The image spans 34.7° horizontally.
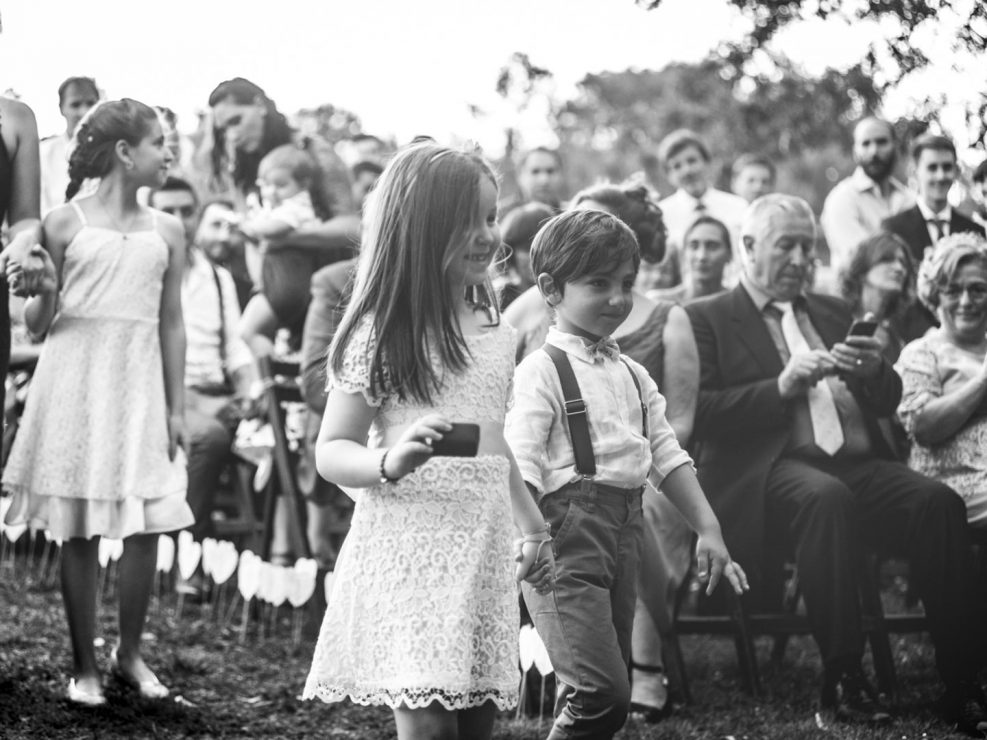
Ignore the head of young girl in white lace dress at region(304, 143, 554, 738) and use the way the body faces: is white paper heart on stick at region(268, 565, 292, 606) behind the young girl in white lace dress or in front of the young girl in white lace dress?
behind

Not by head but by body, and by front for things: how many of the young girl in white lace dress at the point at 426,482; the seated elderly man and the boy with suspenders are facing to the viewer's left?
0

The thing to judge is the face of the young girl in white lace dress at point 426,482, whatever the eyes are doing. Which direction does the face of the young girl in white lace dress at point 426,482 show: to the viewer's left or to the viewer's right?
to the viewer's right

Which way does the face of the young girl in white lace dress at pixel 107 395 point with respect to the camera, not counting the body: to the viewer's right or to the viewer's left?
to the viewer's right

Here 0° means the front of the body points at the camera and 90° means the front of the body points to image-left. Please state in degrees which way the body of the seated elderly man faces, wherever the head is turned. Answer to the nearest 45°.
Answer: approximately 315°

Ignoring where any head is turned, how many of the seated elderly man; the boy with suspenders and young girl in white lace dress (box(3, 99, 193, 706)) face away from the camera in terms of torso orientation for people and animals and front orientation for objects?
0

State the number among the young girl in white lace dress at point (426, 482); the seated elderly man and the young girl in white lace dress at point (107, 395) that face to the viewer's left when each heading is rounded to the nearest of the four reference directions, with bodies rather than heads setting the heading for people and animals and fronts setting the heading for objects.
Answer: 0

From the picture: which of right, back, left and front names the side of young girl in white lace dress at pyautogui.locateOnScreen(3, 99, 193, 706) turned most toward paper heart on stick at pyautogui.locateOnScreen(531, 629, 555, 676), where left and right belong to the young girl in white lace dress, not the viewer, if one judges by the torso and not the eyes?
left

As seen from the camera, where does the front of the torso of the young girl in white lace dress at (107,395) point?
toward the camera

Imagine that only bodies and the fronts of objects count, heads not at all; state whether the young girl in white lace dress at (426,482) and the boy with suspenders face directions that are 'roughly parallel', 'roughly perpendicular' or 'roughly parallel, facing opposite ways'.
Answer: roughly parallel

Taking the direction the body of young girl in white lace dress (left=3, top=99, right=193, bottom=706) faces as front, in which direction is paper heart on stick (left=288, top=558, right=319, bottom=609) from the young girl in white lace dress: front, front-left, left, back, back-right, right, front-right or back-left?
back-left
